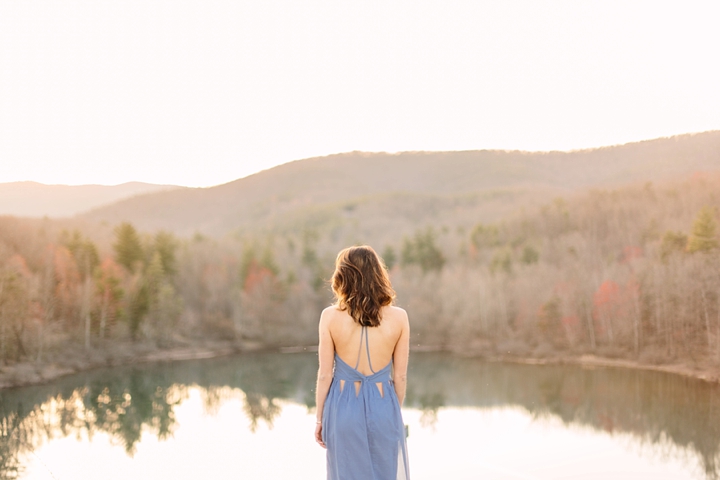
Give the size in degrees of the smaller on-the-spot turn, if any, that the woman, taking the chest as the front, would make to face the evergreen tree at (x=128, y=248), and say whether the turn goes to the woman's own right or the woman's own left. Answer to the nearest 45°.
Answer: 0° — they already face it

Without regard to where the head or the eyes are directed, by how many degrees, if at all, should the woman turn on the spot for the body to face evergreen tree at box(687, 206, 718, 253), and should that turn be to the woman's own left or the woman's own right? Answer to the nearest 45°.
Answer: approximately 45° to the woman's own right

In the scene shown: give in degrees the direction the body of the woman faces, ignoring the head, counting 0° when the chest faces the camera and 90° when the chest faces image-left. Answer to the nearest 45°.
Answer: approximately 180°

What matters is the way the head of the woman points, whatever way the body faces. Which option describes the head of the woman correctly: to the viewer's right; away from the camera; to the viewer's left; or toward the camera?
away from the camera
